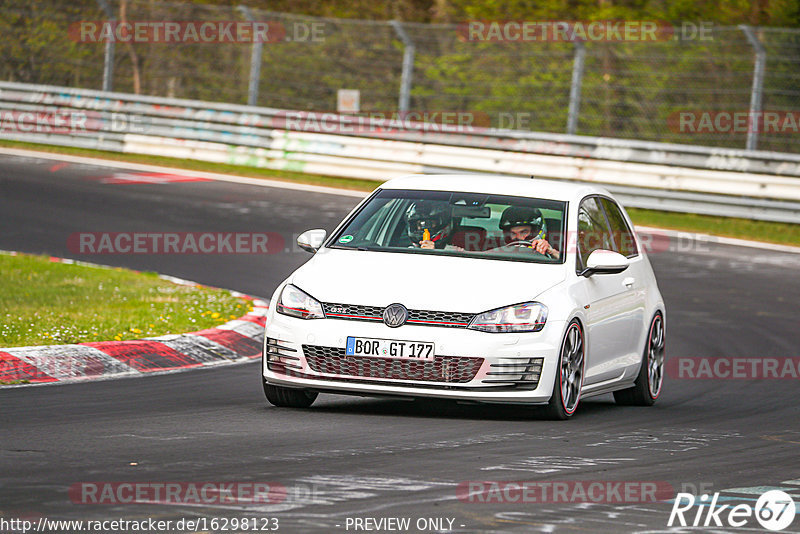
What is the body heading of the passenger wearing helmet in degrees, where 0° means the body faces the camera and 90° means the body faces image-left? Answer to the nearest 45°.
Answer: approximately 45°

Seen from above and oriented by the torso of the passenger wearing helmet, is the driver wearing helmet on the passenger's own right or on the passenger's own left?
on the passenger's own left

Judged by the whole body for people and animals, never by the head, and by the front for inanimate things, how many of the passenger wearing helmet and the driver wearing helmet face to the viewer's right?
0

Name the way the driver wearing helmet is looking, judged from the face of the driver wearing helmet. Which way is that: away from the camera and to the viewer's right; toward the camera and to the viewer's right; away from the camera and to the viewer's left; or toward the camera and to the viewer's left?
toward the camera and to the viewer's left

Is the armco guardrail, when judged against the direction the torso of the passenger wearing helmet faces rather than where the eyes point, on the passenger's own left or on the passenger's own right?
on the passenger's own right

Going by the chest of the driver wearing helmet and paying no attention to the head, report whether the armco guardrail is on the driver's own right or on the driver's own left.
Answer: on the driver's own right

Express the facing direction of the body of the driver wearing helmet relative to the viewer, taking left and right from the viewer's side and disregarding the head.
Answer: facing the viewer and to the left of the viewer

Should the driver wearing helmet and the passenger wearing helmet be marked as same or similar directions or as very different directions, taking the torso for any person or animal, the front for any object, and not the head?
same or similar directions

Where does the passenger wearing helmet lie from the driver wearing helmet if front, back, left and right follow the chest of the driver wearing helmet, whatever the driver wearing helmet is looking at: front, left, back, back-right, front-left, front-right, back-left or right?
front-right

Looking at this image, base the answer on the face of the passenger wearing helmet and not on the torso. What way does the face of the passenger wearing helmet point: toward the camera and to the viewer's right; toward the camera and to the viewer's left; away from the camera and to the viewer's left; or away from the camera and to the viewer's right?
toward the camera and to the viewer's left

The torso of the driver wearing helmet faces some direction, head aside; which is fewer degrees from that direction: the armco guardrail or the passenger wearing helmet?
the passenger wearing helmet
